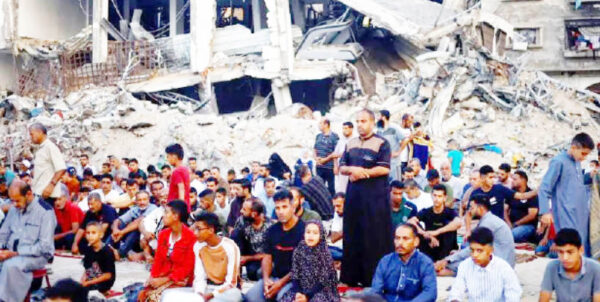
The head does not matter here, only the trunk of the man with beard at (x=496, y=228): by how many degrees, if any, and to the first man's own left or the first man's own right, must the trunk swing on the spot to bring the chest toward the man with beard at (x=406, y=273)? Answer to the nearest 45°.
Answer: approximately 45° to the first man's own left

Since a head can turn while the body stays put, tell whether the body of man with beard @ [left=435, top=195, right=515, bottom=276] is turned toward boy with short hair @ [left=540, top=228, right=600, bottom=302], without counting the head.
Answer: no

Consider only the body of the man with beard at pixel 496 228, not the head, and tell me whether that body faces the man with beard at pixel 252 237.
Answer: yes

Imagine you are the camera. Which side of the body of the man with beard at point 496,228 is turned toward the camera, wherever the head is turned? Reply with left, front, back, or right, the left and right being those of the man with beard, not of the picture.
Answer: left

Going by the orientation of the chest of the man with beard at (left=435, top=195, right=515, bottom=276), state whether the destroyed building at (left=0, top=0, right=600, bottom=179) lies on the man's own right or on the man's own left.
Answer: on the man's own right

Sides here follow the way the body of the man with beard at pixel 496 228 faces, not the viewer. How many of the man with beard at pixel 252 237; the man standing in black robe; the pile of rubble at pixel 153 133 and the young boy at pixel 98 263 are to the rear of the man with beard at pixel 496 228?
0

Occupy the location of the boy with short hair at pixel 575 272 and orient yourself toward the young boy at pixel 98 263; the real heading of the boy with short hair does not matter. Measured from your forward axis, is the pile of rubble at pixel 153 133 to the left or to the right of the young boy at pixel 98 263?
right

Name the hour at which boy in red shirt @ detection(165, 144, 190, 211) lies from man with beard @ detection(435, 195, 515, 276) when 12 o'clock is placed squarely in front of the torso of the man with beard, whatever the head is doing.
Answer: The boy in red shirt is roughly at 12 o'clock from the man with beard.

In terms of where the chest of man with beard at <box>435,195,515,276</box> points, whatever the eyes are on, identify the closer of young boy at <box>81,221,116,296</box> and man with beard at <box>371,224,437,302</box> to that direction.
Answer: the young boy

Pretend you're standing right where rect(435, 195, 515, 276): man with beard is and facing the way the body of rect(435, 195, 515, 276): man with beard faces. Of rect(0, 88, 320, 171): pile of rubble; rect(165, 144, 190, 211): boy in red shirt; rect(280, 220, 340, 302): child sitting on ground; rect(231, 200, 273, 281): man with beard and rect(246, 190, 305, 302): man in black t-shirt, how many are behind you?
0

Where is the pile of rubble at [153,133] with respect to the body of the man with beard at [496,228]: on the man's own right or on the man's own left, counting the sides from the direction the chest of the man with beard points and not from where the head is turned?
on the man's own right

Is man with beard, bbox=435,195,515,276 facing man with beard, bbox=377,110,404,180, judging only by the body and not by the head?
no

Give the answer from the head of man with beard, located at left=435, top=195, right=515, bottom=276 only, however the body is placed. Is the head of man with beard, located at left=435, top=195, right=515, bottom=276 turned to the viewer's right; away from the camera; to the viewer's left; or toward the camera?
to the viewer's left

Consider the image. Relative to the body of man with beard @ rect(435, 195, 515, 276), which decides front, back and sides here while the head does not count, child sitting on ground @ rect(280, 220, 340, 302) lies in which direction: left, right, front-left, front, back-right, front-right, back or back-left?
front-left

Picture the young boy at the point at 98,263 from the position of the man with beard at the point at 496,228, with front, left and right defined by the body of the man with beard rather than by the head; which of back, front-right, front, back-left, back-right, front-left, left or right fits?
front

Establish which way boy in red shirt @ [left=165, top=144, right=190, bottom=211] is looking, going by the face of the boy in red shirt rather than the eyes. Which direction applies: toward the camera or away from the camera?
toward the camera

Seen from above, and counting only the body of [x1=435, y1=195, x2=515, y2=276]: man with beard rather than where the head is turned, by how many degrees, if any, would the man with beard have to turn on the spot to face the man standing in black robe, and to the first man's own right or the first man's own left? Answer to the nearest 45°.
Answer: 0° — they already face them
